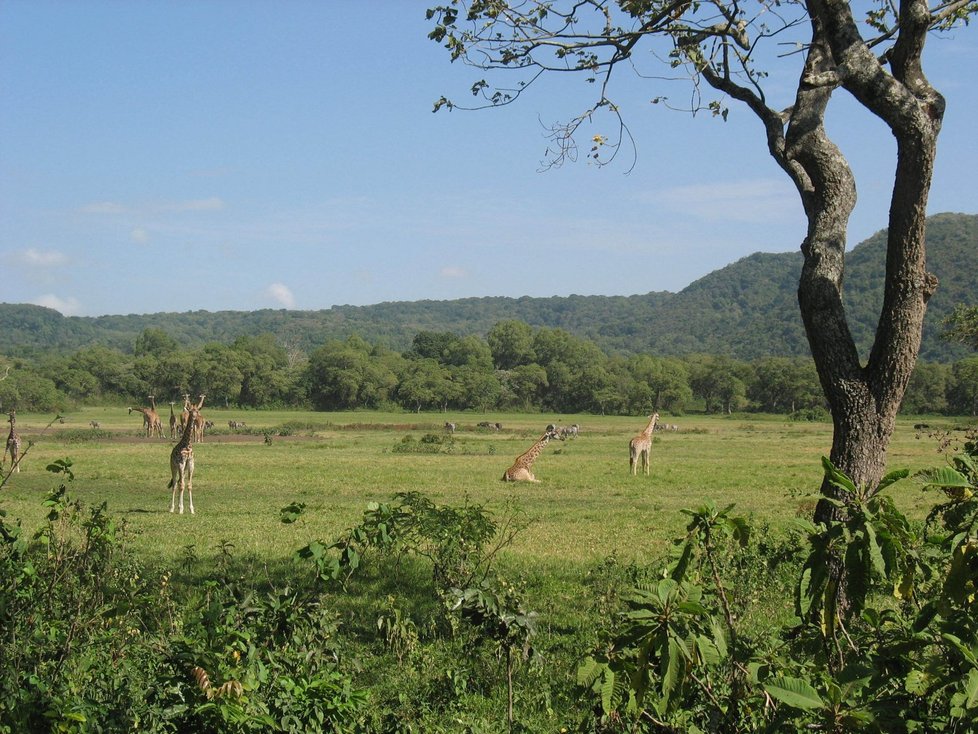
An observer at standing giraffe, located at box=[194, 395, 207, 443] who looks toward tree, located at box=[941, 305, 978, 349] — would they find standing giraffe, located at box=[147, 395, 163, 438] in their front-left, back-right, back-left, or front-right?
back-left
